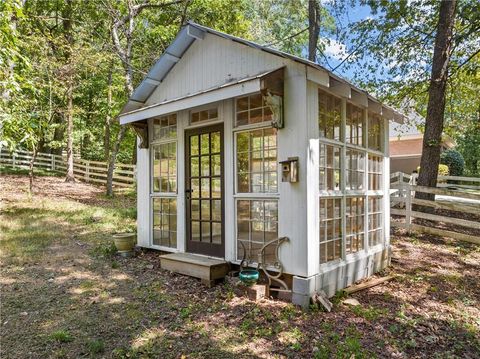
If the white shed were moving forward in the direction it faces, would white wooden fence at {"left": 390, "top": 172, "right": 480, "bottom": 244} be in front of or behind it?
behind

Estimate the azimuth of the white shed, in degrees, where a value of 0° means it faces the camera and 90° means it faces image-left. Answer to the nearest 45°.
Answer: approximately 45°

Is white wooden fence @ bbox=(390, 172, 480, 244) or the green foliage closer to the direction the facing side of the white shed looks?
the green foliage

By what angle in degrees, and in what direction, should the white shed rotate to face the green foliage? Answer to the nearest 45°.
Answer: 0° — it already faces it

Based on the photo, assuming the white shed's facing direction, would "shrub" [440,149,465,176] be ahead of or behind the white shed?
behind
